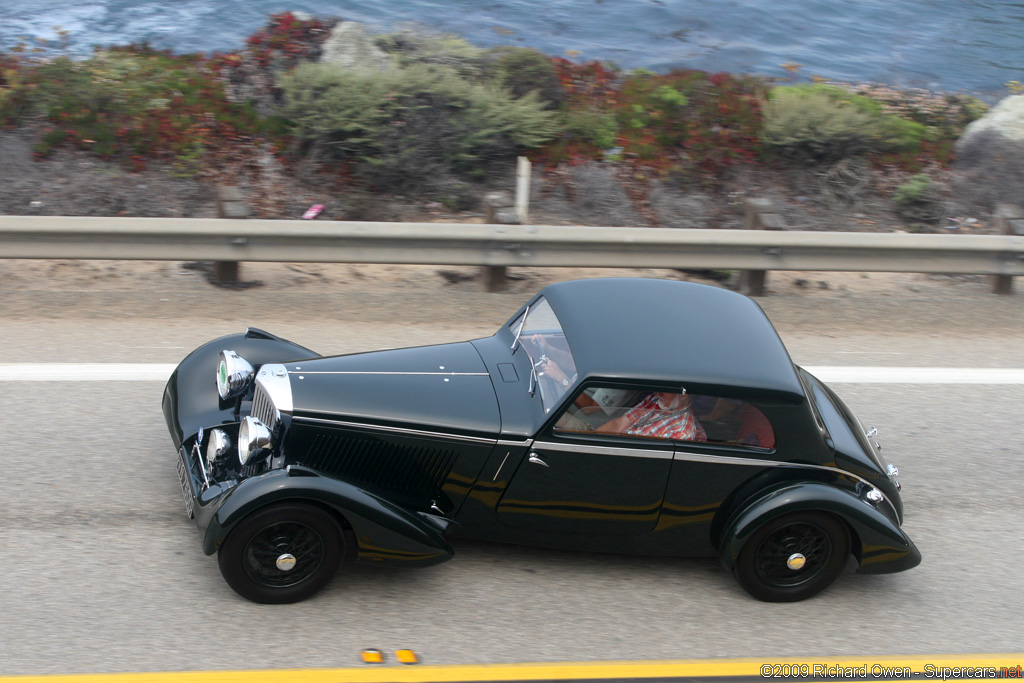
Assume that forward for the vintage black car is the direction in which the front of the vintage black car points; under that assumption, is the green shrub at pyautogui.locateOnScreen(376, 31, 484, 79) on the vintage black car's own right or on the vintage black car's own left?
on the vintage black car's own right

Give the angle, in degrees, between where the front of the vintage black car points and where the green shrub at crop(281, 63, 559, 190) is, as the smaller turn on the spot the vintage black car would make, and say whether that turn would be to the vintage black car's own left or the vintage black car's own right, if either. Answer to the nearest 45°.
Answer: approximately 90° to the vintage black car's own right

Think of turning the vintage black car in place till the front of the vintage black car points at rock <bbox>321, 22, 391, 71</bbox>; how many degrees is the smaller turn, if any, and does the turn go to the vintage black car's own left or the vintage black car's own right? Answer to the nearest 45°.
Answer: approximately 90° to the vintage black car's own right

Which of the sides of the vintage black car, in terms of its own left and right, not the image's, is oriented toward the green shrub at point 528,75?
right

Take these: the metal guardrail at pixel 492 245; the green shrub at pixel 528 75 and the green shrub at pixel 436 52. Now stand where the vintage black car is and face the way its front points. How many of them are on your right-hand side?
3

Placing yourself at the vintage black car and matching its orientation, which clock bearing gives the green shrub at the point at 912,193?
The green shrub is roughly at 4 o'clock from the vintage black car.

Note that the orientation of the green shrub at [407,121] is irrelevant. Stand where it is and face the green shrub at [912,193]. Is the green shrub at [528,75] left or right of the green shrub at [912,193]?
left

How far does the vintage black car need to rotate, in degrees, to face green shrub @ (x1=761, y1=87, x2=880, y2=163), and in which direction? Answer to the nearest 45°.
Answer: approximately 90° to its right

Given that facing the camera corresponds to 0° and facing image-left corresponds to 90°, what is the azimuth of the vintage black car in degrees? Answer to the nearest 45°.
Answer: approximately 90°
